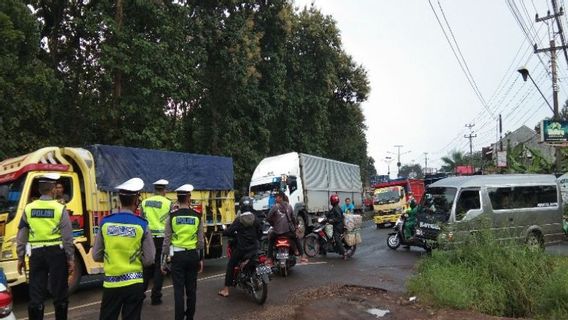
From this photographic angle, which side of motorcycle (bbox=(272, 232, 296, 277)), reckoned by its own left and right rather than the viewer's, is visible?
back

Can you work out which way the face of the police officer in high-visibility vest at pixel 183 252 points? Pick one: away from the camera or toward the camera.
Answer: away from the camera

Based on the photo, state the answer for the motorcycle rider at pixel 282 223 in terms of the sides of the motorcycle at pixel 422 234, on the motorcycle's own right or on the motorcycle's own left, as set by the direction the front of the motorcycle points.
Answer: on the motorcycle's own left

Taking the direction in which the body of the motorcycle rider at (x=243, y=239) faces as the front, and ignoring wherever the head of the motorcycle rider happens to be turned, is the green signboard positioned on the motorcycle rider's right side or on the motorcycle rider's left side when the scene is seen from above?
on the motorcycle rider's right side

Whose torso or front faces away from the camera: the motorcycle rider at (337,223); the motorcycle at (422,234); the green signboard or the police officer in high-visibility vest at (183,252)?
the police officer in high-visibility vest

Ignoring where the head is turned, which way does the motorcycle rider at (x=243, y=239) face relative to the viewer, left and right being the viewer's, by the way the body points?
facing away from the viewer and to the left of the viewer

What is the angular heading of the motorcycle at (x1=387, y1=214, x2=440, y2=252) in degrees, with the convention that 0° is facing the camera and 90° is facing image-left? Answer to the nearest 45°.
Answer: approximately 90°

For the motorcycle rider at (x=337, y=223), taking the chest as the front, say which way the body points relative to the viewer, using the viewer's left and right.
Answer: facing to the left of the viewer

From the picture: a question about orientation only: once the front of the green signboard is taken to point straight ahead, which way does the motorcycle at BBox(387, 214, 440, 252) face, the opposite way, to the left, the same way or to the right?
to the right

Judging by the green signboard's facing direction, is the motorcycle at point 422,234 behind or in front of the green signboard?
in front

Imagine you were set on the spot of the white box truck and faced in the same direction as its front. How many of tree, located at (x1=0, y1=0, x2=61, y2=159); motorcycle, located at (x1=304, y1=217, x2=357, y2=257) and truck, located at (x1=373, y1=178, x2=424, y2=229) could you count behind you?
1

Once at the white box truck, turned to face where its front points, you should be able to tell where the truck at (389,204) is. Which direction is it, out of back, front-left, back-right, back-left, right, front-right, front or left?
back

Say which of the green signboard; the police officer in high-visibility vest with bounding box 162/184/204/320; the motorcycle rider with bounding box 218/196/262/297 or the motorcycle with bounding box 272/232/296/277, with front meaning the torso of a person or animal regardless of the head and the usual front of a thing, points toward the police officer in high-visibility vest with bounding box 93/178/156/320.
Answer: the green signboard

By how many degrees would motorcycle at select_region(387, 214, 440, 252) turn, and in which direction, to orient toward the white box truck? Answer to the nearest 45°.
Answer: approximately 45° to its right

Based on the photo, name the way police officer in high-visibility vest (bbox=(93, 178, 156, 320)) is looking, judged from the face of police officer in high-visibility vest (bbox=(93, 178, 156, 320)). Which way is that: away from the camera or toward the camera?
away from the camera

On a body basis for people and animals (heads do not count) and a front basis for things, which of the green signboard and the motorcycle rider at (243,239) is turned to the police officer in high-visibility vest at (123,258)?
the green signboard
